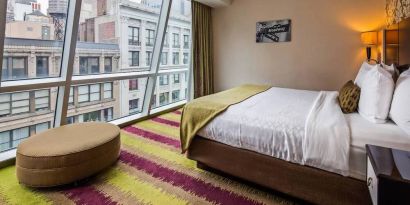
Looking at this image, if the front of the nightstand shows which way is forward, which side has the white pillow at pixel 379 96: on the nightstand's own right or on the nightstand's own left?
on the nightstand's own right

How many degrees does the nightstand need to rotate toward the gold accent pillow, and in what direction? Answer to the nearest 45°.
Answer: approximately 90° to its right

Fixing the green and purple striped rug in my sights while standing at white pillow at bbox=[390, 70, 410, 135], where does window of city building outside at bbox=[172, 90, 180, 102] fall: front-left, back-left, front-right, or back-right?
front-right

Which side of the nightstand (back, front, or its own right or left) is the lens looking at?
left

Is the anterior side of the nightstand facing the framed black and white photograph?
no

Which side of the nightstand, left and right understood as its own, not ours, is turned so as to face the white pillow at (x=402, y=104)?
right
